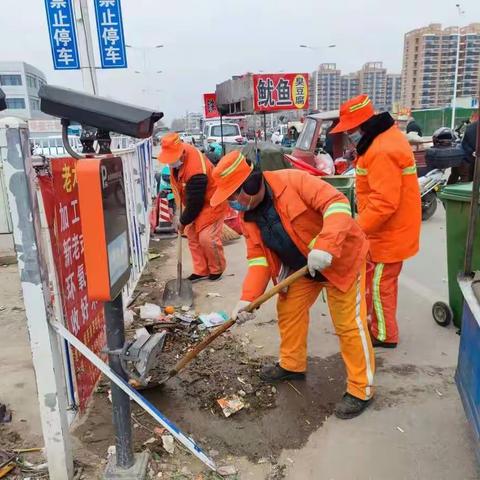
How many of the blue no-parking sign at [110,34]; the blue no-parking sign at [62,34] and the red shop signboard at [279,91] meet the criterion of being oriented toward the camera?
3

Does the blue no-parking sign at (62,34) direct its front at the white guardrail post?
yes

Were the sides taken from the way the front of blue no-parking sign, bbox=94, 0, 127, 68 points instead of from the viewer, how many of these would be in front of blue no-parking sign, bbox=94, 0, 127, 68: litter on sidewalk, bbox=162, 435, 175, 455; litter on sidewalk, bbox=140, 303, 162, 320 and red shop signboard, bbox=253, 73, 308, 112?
2

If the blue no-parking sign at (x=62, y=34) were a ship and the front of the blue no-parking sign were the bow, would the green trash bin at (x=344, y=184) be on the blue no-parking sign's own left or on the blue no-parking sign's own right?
on the blue no-parking sign's own left

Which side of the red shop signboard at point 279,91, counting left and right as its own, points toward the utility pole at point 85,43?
front

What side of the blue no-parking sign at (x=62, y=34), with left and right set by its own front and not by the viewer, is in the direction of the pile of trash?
front

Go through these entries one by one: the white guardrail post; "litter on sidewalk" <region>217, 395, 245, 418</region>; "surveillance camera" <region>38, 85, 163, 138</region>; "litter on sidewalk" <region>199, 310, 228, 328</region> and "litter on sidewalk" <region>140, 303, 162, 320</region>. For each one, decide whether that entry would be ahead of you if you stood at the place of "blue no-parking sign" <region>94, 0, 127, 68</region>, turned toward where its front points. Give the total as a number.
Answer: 5

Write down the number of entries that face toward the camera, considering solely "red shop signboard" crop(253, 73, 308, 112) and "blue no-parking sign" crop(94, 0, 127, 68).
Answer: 2

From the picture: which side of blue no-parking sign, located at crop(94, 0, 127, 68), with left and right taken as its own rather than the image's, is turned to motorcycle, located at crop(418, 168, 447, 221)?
left
